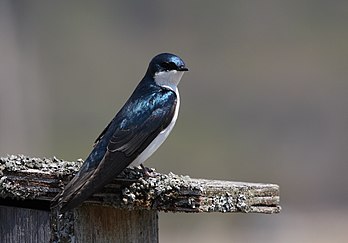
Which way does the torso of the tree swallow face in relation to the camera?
to the viewer's right

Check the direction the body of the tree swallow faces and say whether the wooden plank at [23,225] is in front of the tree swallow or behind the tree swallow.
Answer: behind
